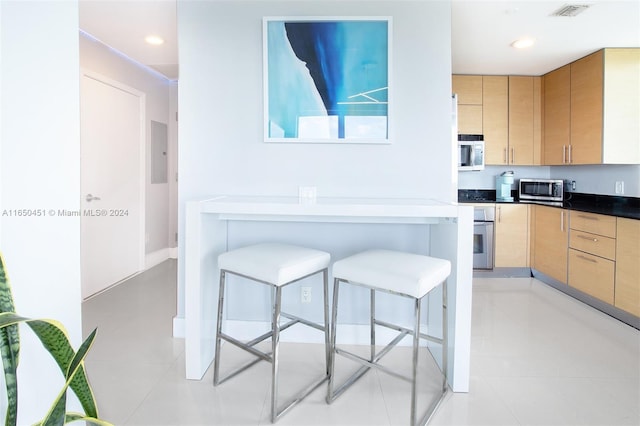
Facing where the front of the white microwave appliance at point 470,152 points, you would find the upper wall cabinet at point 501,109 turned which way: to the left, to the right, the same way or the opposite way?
the same way

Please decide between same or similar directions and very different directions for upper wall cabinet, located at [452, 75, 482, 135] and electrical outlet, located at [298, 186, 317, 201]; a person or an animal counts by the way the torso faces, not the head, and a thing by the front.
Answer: same or similar directions

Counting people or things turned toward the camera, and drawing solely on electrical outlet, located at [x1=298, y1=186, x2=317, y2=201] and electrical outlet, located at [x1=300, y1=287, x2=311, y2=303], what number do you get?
2

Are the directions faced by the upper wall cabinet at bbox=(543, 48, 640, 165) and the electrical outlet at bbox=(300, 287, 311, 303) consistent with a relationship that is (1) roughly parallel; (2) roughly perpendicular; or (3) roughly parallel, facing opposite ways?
roughly perpendicular

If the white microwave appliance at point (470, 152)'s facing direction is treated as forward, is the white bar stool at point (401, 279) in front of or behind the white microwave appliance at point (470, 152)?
in front

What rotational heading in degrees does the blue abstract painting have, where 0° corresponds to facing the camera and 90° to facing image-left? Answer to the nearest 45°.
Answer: approximately 0°

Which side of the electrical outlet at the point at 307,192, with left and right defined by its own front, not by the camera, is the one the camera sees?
front

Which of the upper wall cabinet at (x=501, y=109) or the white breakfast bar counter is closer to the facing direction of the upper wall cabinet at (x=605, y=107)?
the white breakfast bar counter

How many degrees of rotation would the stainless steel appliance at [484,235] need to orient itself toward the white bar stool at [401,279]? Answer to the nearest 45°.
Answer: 0° — it already faces it

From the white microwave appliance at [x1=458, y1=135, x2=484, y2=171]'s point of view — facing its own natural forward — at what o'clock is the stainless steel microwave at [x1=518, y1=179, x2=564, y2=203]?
The stainless steel microwave is roughly at 8 o'clock from the white microwave appliance.

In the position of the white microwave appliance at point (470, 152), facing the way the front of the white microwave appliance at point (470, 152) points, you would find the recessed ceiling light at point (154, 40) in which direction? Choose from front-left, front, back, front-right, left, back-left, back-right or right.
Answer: front-right
